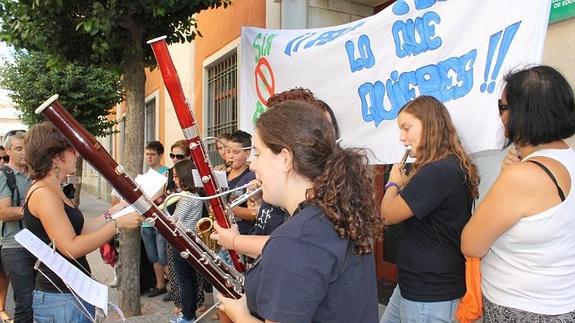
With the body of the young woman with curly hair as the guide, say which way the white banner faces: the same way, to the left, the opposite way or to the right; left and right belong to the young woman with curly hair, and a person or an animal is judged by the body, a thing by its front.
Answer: to the left

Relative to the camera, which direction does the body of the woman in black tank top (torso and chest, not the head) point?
to the viewer's right

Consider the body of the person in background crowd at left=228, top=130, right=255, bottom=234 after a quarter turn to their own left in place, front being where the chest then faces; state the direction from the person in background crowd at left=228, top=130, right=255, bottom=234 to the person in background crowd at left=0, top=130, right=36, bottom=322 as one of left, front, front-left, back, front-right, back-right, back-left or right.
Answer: back-right

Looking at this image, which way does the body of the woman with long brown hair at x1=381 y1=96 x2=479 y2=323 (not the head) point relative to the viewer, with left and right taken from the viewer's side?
facing to the left of the viewer

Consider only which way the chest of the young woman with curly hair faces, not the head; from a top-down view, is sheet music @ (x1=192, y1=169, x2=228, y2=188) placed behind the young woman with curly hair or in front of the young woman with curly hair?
in front

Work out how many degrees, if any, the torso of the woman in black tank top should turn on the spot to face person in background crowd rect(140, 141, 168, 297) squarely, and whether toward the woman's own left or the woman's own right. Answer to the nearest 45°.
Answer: approximately 90° to the woman's own left

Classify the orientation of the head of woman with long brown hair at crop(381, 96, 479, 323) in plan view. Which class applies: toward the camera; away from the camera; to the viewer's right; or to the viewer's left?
to the viewer's left

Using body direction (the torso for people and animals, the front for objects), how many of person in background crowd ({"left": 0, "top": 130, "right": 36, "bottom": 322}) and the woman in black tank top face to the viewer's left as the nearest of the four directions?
0

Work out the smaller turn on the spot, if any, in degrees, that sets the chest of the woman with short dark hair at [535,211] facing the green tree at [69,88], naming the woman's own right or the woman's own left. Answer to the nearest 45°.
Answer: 0° — they already face it

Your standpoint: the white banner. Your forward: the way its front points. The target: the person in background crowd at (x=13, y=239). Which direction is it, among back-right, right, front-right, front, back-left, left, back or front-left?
front-right

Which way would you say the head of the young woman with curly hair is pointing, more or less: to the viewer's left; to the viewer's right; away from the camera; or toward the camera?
to the viewer's left

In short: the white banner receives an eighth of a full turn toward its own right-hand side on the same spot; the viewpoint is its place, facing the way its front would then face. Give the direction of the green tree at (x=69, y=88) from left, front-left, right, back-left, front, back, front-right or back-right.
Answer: front-right

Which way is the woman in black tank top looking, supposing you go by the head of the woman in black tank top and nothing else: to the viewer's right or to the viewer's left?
to the viewer's right

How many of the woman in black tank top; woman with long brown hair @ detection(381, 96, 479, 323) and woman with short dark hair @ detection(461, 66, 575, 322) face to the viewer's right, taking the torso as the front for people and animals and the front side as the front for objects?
1
